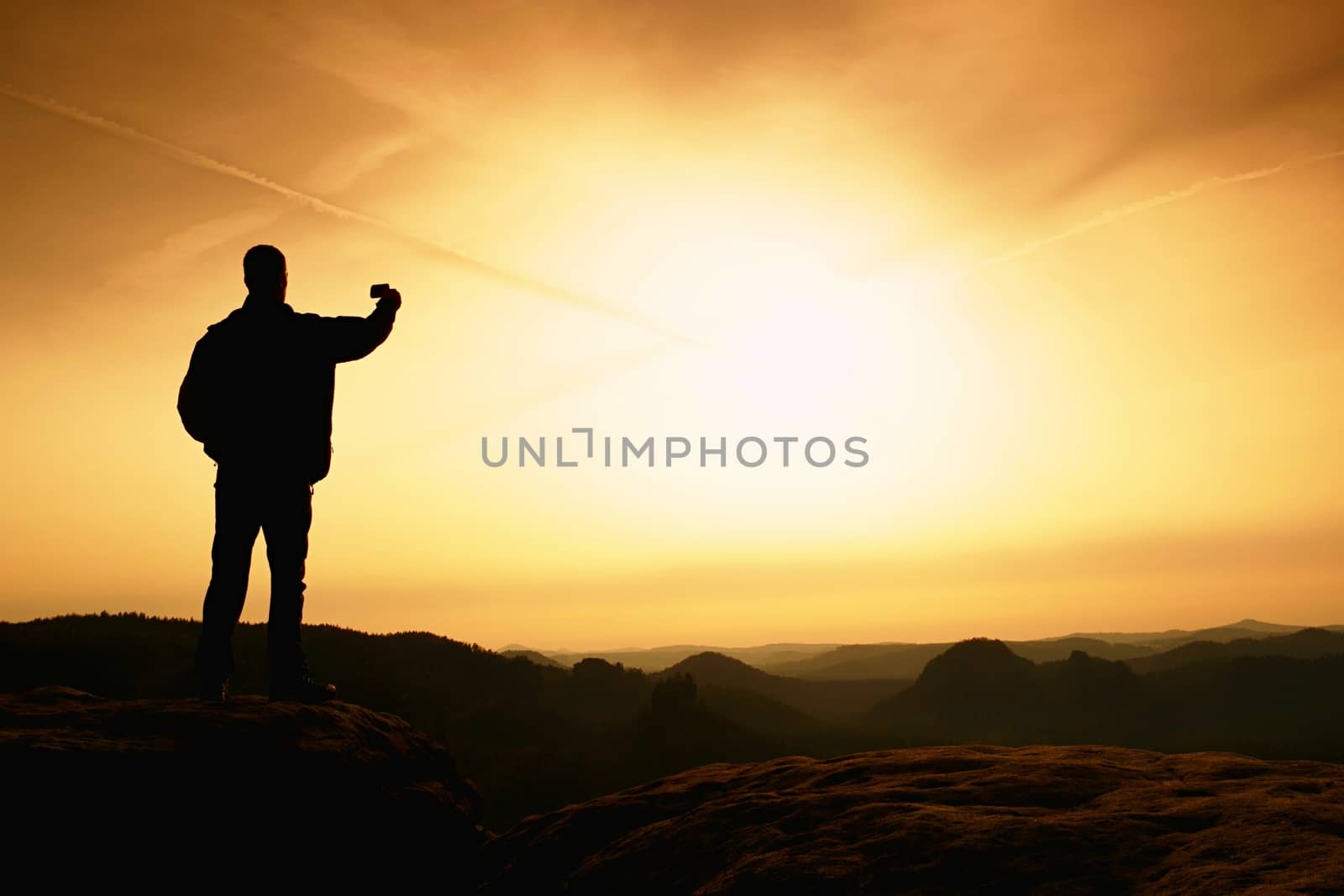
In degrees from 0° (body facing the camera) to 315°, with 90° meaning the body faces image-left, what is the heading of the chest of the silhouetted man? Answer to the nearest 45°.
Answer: approximately 225°
